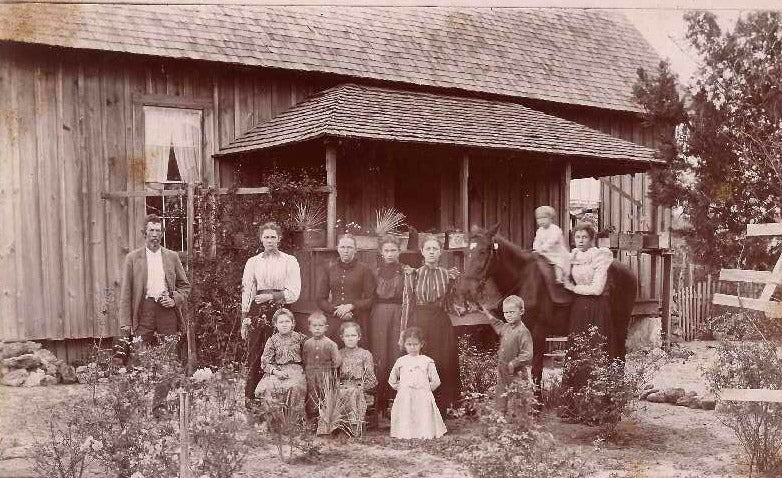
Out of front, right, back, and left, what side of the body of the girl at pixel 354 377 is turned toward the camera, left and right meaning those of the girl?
front

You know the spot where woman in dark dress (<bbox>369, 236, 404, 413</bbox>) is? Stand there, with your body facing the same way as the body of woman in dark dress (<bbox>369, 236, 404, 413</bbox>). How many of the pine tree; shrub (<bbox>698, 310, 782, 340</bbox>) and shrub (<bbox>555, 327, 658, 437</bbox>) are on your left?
3

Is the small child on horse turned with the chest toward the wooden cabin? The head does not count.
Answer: no

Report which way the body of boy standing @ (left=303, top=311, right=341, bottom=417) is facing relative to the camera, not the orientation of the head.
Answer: toward the camera

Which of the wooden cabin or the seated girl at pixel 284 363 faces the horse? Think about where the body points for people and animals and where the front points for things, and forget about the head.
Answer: the wooden cabin

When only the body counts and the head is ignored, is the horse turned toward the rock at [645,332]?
no

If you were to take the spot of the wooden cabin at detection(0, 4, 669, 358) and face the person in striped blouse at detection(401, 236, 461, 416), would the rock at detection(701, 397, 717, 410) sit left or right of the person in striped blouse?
left

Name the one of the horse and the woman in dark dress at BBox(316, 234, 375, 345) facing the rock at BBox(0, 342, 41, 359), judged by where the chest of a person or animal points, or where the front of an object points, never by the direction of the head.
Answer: the horse

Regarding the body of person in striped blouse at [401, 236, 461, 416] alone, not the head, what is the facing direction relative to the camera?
toward the camera

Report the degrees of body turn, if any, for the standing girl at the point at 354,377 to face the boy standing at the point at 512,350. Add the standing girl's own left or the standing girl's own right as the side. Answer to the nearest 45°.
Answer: approximately 90° to the standing girl's own left

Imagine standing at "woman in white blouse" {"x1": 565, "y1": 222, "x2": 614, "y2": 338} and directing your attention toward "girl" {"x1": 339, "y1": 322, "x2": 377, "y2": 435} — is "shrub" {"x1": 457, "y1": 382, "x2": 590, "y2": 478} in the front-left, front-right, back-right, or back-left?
front-left

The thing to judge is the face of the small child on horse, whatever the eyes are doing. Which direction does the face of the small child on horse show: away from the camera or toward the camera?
toward the camera

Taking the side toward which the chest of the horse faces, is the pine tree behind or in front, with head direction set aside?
behind

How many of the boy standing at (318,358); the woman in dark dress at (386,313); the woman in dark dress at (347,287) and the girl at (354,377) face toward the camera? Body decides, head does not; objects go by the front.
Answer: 4

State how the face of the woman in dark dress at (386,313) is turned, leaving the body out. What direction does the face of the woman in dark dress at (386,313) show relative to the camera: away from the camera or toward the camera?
toward the camera

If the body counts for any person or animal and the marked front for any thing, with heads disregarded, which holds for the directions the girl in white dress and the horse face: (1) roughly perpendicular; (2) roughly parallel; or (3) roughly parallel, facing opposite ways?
roughly perpendicular

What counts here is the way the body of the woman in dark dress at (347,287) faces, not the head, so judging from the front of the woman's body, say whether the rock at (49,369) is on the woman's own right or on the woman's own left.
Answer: on the woman's own right

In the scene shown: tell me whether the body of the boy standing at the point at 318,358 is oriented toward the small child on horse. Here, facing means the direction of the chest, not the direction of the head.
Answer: no

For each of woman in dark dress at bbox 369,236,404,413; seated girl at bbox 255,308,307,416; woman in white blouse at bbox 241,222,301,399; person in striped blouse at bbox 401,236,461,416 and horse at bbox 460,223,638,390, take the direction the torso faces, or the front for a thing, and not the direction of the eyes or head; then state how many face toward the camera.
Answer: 4

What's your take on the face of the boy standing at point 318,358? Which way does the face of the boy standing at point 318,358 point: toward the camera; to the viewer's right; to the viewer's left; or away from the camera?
toward the camera

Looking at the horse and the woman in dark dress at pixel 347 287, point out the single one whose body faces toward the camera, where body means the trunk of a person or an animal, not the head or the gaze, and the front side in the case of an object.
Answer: the woman in dark dress
